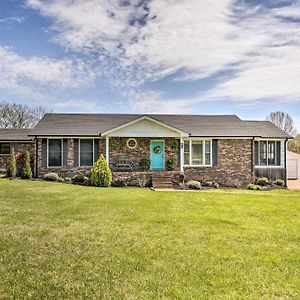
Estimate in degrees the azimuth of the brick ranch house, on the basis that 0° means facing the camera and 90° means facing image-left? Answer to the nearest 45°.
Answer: approximately 0°

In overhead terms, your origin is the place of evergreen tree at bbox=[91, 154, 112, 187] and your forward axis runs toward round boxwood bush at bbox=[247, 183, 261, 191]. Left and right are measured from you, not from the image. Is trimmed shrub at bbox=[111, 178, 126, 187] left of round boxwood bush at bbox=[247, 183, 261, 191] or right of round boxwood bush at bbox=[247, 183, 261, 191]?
left

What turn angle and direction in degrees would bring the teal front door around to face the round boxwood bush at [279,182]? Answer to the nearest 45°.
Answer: approximately 90° to its left

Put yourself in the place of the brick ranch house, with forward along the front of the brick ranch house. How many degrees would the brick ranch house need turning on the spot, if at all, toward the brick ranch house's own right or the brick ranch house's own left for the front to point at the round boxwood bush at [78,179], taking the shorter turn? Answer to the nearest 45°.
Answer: approximately 45° to the brick ranch house's own right

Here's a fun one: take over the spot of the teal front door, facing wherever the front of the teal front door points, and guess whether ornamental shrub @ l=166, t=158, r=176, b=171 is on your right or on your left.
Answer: on your left

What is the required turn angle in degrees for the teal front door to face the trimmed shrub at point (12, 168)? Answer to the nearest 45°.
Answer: approximately 90° to its right

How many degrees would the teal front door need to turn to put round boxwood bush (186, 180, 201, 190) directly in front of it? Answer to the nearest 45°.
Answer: approximately 45° to its left

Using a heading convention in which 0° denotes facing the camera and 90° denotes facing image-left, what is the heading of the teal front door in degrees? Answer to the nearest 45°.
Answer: approximately 0°
